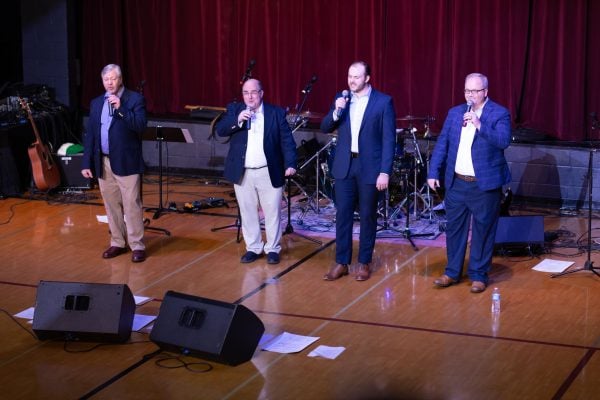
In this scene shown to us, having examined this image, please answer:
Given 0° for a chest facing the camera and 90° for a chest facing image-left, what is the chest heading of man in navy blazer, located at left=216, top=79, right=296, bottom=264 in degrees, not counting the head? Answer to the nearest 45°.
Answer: approximately 0°

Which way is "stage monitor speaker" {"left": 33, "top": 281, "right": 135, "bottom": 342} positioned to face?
away from the camera

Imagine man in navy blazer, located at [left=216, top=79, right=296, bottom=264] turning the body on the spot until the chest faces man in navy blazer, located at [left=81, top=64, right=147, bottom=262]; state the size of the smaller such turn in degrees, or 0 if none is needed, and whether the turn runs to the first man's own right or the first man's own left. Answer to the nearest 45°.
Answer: approximately 90° to the first man's own right

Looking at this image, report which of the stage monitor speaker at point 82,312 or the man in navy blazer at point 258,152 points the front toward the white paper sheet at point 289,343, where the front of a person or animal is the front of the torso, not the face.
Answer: the man in navy blazer

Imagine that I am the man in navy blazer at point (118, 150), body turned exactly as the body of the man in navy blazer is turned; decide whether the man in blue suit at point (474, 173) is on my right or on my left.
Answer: on my left

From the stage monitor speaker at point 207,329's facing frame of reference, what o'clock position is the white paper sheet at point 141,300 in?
The white paper sheet is roughly at 10 o'clock from the stage monitor speaker.

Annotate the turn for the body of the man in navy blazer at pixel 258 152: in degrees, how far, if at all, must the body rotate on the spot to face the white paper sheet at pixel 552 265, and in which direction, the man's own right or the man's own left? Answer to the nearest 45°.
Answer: approximately 90° to the man's own left

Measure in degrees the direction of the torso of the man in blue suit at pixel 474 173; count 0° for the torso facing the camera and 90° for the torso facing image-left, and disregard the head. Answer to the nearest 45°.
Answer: approximately 45°
